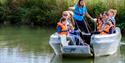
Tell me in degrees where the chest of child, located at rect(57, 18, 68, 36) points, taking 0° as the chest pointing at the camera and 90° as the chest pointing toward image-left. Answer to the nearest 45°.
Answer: approximately 315°

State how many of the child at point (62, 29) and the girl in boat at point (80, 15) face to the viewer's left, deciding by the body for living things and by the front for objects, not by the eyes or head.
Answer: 0

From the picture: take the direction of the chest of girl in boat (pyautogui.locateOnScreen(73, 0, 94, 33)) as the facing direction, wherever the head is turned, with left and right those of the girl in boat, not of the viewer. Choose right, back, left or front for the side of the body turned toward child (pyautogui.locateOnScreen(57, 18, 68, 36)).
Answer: right

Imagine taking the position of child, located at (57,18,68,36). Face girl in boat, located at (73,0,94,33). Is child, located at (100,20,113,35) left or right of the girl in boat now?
right

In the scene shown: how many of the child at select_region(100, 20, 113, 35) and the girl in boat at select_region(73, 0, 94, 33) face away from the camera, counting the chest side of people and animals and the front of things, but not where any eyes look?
0

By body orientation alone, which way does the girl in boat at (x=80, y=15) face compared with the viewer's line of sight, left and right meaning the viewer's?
facing the viewer and to the right of the viewer

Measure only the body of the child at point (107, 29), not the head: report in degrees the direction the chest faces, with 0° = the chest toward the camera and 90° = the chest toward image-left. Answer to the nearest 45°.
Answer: approximately 45°
